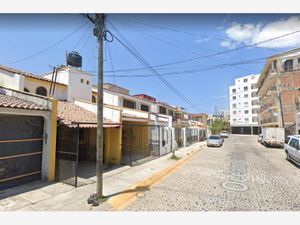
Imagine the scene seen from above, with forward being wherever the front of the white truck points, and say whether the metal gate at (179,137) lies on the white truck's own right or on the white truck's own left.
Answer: on the white truck's own left

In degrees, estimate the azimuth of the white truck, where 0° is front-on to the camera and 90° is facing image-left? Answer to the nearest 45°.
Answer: approximately 180°

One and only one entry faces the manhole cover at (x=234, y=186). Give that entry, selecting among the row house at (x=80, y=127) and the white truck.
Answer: the row house

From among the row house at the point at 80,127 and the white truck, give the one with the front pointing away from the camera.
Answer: the white truck

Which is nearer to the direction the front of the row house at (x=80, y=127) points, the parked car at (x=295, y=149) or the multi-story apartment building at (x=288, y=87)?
the parked car

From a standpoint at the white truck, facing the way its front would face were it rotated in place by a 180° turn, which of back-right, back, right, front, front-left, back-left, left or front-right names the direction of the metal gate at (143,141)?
front-right

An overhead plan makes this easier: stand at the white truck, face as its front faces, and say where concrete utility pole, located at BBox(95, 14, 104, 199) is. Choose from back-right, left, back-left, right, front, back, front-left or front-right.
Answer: back

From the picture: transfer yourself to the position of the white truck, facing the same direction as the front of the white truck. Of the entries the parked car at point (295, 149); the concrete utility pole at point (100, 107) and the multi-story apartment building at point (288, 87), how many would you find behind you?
2

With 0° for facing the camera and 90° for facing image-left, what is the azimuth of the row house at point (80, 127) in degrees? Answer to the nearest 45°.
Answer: approximately 315°

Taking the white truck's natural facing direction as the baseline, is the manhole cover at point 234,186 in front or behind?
behind
